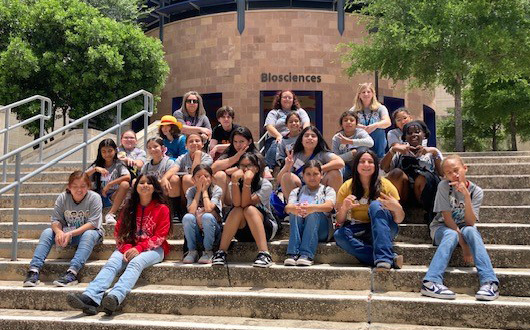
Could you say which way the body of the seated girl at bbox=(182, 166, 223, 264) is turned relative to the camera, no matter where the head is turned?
toward the camera

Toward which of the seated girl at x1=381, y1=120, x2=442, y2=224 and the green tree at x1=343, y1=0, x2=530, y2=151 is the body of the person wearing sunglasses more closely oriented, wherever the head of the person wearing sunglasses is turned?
the seated girl

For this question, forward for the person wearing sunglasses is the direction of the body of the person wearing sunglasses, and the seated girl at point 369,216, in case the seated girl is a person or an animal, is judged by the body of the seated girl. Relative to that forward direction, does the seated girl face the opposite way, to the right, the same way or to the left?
the same way

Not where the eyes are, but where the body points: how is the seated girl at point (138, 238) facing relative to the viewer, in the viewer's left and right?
facing the viewer and to the left of the viewer

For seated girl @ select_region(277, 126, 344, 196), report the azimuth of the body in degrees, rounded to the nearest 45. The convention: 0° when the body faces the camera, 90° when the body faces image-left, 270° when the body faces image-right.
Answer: approximately 0°

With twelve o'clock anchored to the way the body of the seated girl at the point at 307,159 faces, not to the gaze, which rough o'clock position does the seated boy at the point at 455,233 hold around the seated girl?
The seated boy is roughly at 10 o'clock from the seated girl.

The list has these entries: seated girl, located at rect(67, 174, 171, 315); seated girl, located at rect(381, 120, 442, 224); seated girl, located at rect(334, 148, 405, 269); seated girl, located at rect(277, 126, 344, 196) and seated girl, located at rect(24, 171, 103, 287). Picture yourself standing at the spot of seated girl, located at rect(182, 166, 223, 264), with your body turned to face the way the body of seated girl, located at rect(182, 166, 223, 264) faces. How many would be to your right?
2

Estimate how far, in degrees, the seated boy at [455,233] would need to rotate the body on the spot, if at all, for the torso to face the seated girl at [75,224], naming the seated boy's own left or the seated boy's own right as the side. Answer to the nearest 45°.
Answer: approximately 90° to the seated boy's own right

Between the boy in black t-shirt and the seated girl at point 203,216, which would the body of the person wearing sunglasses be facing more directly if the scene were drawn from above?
the seated girl

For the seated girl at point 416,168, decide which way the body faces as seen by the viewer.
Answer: toward the camera

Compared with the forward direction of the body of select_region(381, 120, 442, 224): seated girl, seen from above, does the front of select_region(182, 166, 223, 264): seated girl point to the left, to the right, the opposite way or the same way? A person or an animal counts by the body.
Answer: the same way

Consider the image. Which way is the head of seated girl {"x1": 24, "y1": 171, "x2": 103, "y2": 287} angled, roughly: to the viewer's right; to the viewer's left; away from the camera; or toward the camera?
toward the camera

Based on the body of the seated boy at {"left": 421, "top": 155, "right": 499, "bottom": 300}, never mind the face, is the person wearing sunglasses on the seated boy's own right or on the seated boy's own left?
on the seated boy's own right

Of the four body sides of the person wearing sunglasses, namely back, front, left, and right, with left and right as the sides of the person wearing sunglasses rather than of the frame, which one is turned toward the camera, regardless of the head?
front

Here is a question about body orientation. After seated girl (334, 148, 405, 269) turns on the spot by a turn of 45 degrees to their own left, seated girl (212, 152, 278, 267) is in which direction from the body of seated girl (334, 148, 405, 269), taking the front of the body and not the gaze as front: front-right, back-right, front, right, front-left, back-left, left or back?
back-right

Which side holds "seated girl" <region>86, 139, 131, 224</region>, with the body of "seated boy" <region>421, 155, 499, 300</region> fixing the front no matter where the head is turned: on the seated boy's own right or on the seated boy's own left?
on the seated boy's own right

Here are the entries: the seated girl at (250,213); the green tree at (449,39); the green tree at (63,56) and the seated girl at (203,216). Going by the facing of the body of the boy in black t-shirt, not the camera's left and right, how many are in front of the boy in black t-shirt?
2

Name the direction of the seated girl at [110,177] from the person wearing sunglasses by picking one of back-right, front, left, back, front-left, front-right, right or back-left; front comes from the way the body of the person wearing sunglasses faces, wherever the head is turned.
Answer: front-right
